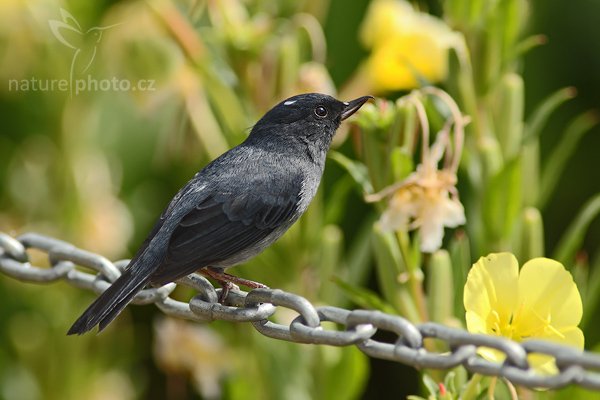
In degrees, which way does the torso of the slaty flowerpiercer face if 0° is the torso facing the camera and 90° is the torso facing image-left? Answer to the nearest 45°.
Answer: approximately 270°
